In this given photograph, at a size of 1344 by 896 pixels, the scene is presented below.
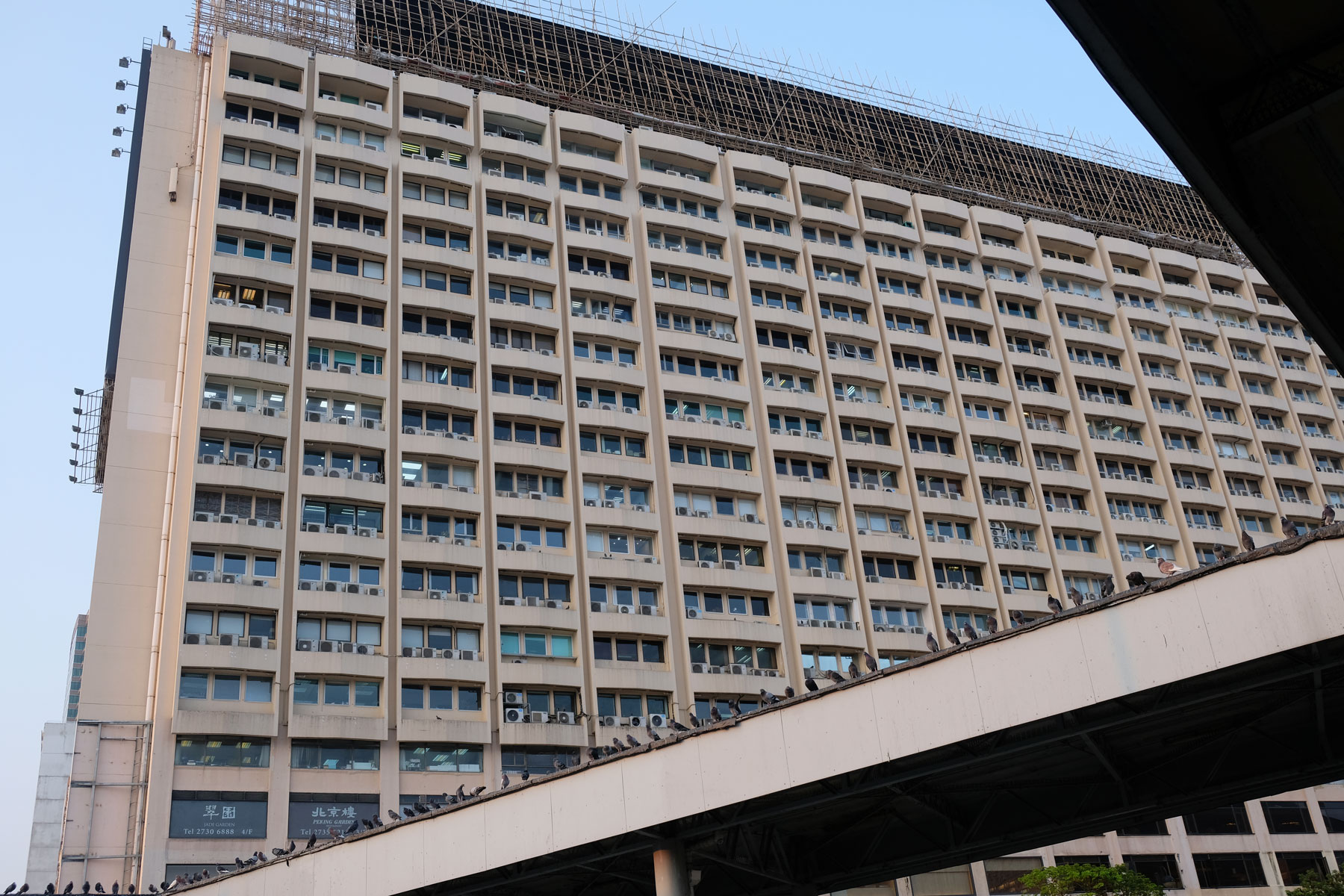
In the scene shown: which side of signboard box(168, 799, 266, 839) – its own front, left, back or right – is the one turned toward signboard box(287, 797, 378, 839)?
left

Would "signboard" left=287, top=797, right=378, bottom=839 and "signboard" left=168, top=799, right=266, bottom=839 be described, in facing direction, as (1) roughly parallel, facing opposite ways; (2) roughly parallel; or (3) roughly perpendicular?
roughly parallel

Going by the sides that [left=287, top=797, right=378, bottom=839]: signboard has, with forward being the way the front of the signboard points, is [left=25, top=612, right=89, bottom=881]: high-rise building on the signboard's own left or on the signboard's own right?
on the signboard's own right

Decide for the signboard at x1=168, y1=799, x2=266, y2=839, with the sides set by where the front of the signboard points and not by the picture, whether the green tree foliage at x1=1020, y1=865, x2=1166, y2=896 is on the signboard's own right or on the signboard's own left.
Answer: on the signboard's own left

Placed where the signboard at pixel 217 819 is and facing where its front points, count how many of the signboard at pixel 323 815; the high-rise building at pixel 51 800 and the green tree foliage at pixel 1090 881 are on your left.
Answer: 2

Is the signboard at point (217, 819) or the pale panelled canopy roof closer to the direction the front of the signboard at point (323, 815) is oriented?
the pale panelled canopy roof

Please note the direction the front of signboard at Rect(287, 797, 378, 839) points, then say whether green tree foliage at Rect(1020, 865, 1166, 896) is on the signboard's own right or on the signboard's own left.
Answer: on the signboard's own left

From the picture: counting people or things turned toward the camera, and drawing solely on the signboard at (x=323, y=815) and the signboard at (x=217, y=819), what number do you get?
2

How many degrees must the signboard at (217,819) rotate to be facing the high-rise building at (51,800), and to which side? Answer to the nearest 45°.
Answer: approximately 135° to its right

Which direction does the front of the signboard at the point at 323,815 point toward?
toward the camera

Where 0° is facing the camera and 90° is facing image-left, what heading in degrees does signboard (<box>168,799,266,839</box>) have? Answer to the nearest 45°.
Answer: approximately 0°

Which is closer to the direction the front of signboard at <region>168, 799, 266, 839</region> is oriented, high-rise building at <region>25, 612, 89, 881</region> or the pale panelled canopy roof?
the pale panelled canopy roof

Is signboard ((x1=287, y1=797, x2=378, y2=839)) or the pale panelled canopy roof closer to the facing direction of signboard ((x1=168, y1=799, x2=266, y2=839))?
the pale panelled canopy roof

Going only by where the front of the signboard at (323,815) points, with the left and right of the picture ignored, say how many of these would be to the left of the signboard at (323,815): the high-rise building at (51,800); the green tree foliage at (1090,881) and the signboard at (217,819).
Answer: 1

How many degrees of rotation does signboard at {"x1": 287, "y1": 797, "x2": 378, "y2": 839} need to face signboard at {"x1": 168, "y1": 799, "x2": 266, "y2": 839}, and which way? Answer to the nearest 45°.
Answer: approximately 90° to its right
